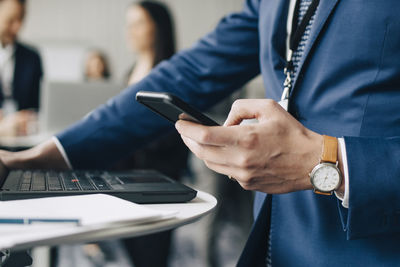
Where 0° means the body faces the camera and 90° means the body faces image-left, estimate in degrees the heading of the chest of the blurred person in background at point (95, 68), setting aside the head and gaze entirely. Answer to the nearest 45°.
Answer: approximately 45°

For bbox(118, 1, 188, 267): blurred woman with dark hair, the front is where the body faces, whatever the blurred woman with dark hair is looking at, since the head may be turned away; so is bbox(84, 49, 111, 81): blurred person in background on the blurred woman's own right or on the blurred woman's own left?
on the blurred woman's own right

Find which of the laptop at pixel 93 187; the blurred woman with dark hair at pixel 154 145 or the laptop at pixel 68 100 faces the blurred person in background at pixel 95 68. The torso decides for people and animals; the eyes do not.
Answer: the laptop at pixel 68 100

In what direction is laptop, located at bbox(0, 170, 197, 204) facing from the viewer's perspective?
to the viewer's right

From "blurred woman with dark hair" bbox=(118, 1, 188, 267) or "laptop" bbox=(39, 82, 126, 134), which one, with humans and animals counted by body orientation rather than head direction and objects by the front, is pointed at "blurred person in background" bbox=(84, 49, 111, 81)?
the laptop

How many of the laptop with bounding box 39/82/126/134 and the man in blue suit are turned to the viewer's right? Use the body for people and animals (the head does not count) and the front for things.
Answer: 0

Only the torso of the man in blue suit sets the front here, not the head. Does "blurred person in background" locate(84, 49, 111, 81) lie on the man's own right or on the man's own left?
on the man's own right

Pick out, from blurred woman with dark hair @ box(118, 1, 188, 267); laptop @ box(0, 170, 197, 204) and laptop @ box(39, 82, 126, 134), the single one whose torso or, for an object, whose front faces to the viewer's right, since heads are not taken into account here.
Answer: laptop @ box(0, 170, 197, 204)

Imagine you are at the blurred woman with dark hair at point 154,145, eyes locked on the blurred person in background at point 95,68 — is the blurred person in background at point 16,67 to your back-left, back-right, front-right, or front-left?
front-left

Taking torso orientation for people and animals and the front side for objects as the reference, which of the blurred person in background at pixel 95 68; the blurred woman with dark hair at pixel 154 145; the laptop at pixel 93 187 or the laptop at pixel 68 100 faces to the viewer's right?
the laptop at pixel 93 187

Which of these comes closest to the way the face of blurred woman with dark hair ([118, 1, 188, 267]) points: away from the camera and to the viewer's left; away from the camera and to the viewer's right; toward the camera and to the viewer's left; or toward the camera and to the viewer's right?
toward the camera and to the viewer's left

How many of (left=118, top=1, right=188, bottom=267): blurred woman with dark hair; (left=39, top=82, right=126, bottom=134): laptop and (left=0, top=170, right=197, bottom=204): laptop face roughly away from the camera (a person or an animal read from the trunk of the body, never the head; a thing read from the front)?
1

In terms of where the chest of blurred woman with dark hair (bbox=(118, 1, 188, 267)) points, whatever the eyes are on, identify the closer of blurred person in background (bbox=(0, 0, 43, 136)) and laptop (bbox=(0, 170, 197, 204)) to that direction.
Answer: the laptop

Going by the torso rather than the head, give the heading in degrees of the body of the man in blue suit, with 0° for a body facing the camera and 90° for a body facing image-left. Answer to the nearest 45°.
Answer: approximately 45°

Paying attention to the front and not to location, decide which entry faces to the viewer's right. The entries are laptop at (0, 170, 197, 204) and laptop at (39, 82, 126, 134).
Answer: laptop at (0, 170, 197, 204)

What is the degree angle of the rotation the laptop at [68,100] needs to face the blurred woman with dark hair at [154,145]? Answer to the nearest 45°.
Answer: approximately 135° to its right

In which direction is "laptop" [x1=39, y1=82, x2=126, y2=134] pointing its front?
away from the camera

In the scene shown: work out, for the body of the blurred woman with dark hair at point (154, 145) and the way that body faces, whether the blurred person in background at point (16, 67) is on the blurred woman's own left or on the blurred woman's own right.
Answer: on the blurred woman's own right
